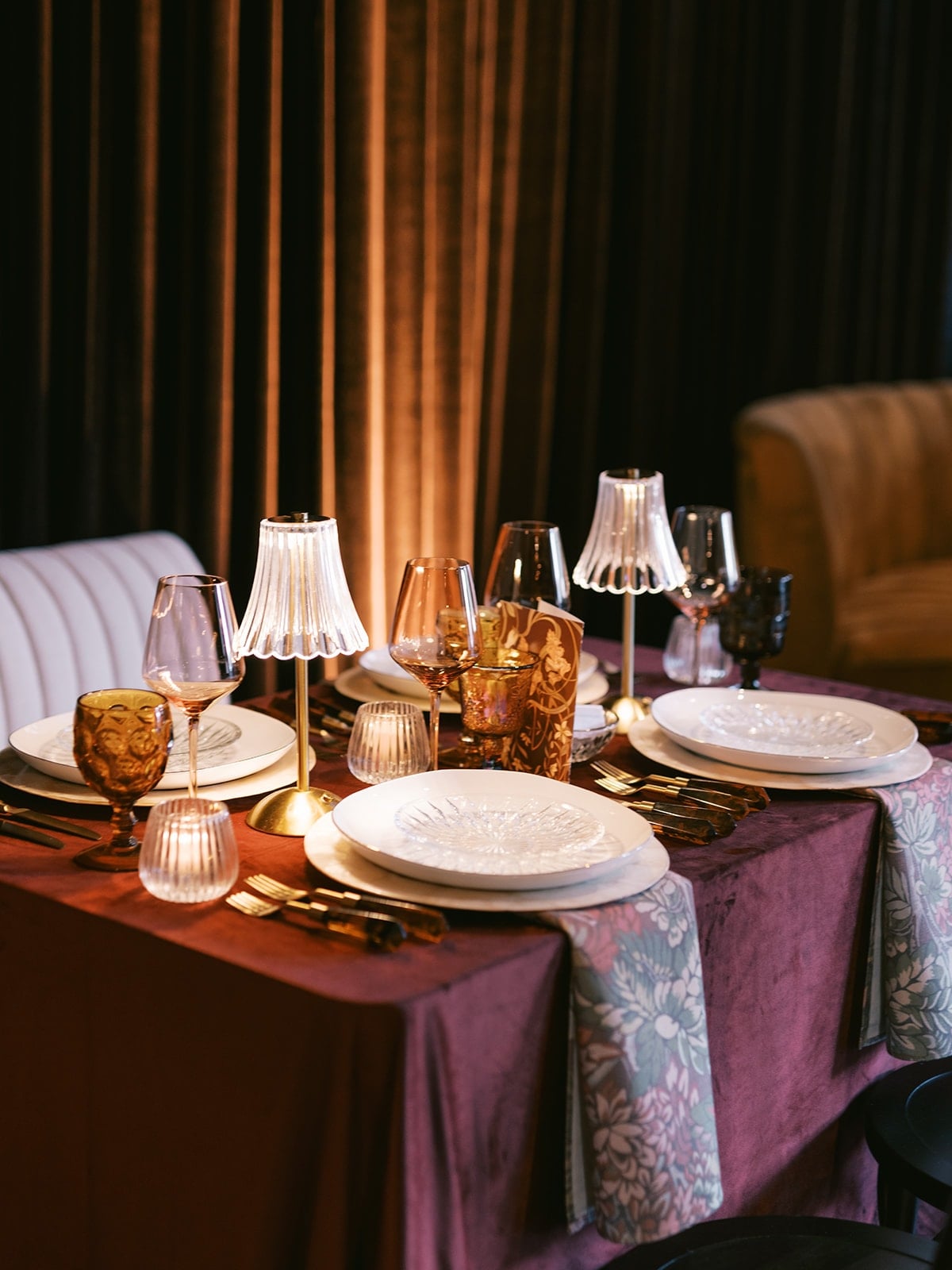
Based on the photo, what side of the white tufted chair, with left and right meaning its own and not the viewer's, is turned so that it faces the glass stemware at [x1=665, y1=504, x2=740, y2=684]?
front

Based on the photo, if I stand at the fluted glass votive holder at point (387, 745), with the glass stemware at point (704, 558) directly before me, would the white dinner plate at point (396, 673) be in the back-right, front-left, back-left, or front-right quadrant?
front-left

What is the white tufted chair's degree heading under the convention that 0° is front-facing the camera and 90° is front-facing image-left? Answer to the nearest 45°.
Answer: approximately 315°

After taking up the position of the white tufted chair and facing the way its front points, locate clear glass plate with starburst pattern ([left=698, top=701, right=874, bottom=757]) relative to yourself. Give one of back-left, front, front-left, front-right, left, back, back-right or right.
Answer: front

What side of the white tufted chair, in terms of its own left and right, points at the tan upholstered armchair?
left

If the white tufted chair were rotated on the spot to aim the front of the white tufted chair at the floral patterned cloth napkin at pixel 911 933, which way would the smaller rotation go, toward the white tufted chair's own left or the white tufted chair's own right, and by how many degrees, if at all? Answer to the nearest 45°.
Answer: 0° — it already faces it

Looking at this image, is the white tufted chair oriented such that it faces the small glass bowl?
yes

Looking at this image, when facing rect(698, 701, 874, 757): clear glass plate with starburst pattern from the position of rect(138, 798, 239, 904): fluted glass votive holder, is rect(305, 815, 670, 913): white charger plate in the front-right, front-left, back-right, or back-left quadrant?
front-right

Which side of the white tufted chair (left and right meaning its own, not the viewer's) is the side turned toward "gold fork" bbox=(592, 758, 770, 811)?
front

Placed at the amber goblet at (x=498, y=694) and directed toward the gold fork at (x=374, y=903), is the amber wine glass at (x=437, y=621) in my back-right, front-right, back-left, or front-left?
front-right

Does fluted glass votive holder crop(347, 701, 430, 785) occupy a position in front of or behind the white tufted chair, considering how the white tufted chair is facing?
in front

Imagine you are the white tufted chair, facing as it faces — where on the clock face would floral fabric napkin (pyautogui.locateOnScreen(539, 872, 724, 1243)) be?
The floral fabric napkin is roughly at 1 o'clock from the white tufted chair.
